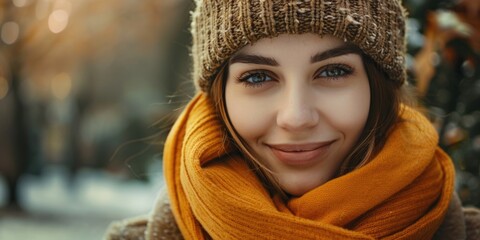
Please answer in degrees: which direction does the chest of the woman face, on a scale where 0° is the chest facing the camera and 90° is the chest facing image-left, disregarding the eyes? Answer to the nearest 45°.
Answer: approximately 0°
